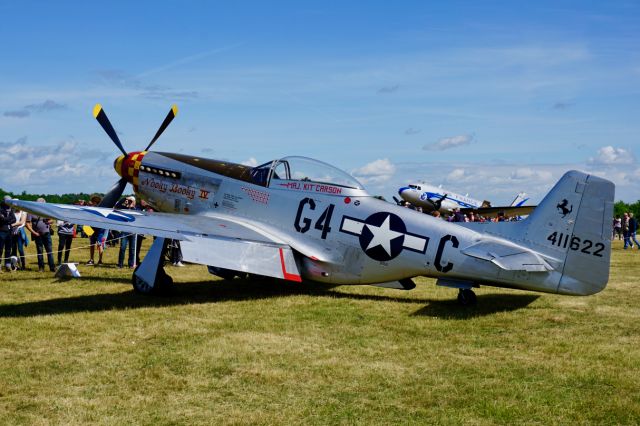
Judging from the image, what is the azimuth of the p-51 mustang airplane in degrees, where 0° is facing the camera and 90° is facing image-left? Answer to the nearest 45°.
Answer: approximately 135°

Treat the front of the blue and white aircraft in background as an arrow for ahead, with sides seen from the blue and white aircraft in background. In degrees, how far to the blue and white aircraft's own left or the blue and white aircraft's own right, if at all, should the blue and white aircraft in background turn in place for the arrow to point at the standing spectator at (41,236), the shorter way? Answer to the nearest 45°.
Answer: approximately 45° to the blue and white aircraft's own left

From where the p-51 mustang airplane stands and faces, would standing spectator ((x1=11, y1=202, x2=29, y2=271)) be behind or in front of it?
in front

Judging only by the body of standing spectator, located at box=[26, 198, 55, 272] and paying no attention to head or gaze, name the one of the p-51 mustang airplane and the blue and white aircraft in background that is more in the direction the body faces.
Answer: the p-51 mustang airplane

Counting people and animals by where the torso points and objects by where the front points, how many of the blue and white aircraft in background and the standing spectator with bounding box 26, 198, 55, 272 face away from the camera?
0

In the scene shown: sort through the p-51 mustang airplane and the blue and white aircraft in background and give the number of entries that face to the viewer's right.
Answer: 0

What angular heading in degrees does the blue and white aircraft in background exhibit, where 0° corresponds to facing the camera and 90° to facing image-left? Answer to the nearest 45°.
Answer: approximately 45°

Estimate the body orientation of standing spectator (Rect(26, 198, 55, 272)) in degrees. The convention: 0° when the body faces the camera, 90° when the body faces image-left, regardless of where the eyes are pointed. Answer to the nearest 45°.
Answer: approximately 315°

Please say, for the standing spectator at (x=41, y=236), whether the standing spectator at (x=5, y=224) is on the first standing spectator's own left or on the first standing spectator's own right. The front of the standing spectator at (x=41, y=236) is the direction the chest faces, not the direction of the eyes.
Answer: on the first standing spectator's own right

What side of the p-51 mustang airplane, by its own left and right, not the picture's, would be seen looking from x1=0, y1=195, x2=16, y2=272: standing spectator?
front
